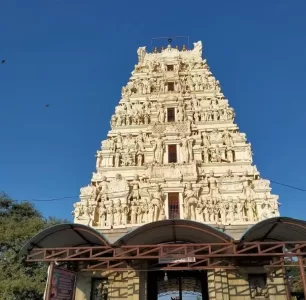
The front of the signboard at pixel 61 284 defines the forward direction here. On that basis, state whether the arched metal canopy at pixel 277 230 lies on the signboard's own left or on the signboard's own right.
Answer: on the signboard's own left

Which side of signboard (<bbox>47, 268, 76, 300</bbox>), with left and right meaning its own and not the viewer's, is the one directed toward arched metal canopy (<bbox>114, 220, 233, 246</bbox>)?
left

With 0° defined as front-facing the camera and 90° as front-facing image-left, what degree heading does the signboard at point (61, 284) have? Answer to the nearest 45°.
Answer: approximately 0°

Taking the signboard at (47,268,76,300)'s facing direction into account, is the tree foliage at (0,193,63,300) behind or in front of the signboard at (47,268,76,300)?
behind
